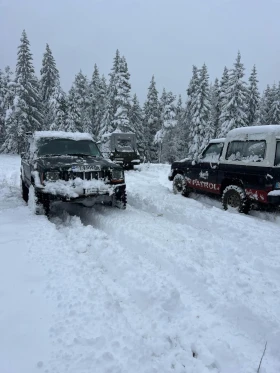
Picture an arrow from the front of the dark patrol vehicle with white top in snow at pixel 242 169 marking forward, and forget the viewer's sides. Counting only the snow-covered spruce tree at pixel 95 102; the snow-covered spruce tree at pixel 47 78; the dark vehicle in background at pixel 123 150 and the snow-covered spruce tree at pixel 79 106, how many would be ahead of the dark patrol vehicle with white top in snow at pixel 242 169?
4

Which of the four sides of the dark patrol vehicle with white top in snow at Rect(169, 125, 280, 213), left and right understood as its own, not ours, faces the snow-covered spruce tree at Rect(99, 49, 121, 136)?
front

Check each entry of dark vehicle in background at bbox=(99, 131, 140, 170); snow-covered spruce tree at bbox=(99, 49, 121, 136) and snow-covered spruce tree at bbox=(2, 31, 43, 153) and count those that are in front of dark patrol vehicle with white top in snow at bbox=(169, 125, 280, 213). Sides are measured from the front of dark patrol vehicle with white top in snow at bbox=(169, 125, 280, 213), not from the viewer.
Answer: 3

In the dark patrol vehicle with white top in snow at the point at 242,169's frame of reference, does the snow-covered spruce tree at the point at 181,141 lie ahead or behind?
ahead

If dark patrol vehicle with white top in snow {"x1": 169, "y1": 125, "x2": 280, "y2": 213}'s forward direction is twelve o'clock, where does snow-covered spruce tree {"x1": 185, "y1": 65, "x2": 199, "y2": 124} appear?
The snow-covered spruce tree is roughly at 1 o'clock from the dark patrol vehicle with white top in snow.

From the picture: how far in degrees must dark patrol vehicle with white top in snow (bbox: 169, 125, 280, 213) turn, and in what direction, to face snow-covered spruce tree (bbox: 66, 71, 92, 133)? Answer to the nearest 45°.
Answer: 0° — it already faces it

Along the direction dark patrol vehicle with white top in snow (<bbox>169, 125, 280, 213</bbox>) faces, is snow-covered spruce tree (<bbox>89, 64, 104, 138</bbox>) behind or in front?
in front

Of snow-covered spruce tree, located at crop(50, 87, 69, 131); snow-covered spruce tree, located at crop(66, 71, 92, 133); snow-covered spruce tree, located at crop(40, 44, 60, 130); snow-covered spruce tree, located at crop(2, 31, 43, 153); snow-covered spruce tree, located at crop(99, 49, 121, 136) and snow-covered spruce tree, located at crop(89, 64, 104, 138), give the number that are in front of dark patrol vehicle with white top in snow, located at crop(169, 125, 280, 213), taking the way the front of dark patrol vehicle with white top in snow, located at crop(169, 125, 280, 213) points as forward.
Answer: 6

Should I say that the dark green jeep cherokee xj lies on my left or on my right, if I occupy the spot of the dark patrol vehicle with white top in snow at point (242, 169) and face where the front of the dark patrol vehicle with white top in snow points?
on my left

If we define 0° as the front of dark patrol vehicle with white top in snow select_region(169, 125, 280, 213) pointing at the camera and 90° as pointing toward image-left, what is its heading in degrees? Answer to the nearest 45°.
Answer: approximately 135°

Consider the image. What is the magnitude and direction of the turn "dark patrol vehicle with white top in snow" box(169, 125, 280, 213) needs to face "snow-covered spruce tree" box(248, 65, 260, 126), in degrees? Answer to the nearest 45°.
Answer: approximately 45° to its right

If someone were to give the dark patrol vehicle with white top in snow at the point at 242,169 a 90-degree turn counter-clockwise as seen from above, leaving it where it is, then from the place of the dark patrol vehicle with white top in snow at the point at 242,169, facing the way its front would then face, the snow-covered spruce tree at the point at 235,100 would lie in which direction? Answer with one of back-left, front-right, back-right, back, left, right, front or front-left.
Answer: back-right
